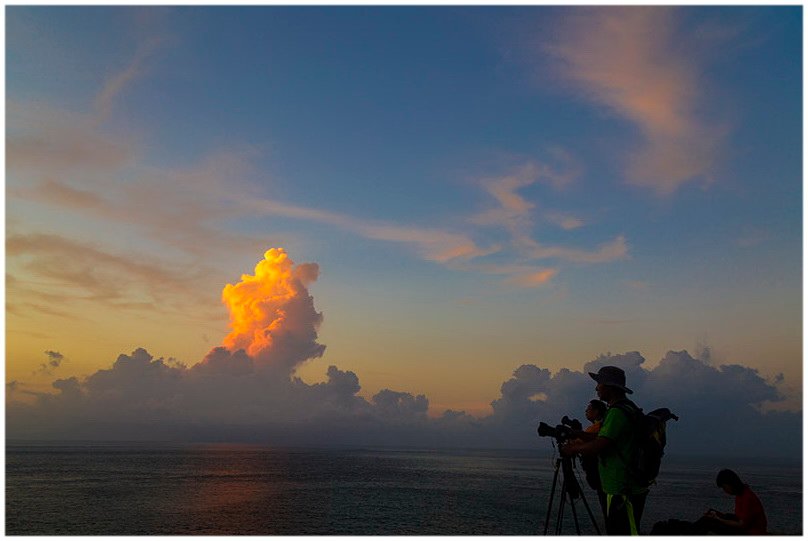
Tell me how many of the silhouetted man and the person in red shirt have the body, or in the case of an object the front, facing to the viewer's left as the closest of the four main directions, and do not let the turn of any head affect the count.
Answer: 2

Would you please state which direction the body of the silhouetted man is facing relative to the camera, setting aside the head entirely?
to the viewer's left

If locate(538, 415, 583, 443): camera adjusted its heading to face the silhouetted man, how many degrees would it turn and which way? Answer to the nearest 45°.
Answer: approximately 135° to its left

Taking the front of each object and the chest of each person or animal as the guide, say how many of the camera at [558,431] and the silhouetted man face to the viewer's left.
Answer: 2

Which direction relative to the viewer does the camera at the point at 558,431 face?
to the viewer's left

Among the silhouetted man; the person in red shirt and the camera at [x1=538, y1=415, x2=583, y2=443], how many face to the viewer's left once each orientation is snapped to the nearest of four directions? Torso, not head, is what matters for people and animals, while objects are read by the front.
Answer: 3

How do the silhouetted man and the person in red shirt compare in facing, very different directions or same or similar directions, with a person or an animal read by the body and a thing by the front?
same or similar directions

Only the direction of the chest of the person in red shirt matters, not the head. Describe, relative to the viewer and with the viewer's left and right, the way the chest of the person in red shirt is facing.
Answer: facing to the left of the viewer

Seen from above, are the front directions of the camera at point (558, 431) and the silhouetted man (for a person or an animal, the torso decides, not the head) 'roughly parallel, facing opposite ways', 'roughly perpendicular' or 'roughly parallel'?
roughly parallel

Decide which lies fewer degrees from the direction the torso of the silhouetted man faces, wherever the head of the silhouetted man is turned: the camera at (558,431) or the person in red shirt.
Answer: the camera

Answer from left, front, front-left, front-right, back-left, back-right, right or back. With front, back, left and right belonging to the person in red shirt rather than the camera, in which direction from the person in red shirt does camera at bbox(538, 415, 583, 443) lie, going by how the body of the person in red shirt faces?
front-left

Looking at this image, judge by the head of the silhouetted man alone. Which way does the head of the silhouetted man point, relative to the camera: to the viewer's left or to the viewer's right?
to the viewer's left

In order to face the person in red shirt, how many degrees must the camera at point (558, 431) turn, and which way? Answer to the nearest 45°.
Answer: approximately 135° to its right
